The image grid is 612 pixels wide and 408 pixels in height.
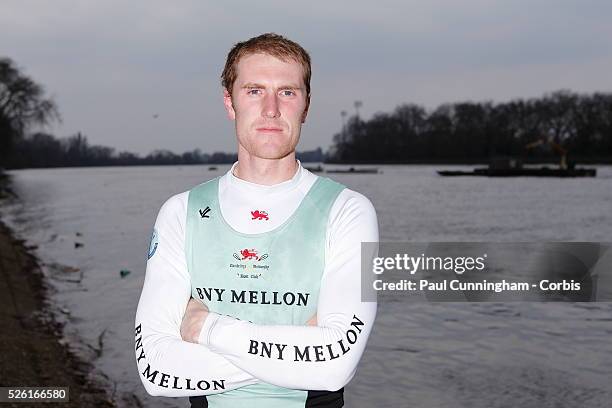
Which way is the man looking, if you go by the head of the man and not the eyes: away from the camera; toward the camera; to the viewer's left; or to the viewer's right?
toward the camera

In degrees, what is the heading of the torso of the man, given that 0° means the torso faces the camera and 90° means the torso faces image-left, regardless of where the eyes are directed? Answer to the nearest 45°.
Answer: approximately 0°
